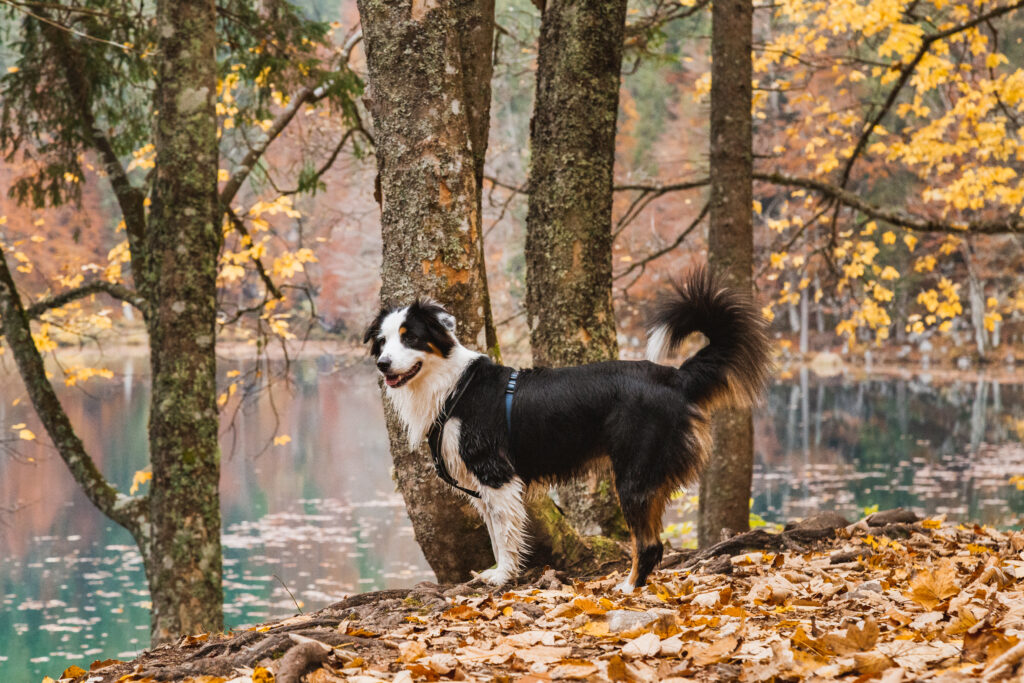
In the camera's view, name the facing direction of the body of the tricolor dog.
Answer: to the viewer's left

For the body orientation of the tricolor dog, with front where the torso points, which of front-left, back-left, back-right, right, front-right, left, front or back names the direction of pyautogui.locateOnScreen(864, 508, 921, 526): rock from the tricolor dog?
back-right

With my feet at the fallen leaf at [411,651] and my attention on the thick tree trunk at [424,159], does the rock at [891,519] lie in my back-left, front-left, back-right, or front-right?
front-right

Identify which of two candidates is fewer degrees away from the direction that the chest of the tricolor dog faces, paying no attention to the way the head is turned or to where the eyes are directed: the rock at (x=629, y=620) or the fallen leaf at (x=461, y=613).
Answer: the fallen leaf

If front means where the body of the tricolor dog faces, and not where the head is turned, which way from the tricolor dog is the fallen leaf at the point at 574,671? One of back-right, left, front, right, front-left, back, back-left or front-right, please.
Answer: left

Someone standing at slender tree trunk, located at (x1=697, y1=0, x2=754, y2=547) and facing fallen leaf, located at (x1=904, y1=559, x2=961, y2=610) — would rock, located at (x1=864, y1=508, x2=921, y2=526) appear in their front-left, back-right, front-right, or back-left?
front-left

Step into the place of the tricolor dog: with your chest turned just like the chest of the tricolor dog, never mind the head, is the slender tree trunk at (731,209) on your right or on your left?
on your right

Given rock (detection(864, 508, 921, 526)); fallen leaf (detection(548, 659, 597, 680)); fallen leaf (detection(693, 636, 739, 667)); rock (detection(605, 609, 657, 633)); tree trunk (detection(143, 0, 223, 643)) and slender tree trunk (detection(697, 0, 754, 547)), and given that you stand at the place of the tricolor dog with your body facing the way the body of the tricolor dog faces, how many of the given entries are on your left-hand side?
3

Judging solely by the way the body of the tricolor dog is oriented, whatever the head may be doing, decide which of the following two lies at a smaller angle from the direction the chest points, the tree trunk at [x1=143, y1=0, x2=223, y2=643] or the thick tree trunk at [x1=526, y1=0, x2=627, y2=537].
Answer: the tree trunk
